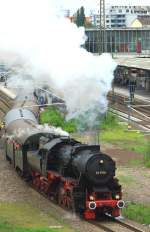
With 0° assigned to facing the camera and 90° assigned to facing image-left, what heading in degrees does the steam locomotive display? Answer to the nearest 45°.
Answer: approximately 315°
